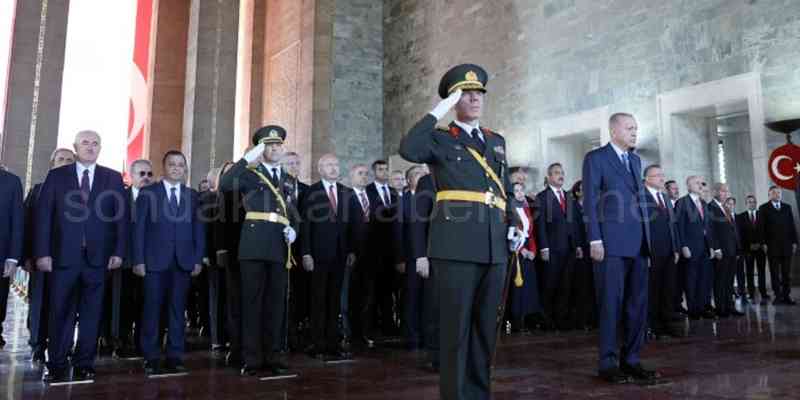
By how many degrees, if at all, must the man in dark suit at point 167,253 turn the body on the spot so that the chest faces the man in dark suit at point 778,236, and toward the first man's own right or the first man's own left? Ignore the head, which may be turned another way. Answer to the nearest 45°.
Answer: approximately 90° to the first man's own left

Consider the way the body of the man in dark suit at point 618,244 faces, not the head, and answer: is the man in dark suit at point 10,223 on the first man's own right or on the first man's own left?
on the first man's own right

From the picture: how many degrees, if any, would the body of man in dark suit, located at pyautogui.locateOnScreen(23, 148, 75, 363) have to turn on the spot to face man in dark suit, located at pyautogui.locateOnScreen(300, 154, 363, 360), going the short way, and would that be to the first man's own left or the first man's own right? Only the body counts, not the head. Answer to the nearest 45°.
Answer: approximately 45° to the first man's own left
